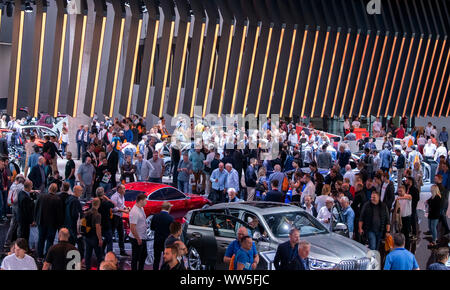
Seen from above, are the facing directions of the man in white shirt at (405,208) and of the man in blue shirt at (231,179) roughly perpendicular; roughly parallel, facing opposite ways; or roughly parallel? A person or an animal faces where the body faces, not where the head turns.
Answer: roughly parallel

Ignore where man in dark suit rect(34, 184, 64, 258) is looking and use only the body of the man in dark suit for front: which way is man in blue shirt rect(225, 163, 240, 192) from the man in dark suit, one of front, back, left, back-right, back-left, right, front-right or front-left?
front-right

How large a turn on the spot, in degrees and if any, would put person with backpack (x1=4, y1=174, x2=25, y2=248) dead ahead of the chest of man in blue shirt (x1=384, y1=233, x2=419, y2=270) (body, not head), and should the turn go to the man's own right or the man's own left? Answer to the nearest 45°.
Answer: approximately 90° to the man's own left

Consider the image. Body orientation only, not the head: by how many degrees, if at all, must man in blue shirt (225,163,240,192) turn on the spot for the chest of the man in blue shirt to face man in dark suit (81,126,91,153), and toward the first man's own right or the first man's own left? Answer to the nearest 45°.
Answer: approximately 90° to the first man's own right

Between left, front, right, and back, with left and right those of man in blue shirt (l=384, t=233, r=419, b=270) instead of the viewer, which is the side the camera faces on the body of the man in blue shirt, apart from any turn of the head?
back
